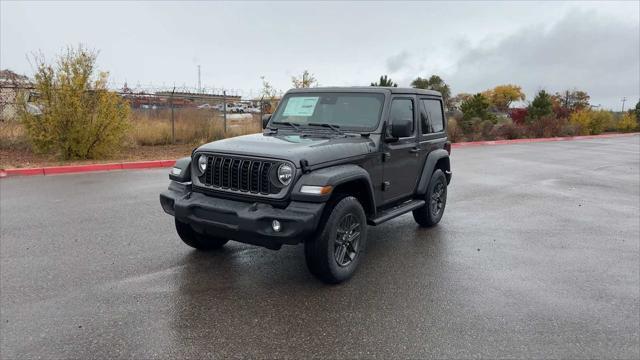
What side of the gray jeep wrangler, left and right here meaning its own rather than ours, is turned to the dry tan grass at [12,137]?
right

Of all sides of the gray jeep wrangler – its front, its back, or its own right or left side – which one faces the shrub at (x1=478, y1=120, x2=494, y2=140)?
back

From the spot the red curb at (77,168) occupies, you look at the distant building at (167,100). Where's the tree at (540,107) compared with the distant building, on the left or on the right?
right

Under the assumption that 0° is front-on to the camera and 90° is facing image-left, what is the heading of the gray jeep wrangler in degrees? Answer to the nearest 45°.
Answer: approximately 45°

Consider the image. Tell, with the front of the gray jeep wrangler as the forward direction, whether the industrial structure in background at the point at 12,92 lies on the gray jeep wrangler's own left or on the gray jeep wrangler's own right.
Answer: on the gray jeep wrangler's own right

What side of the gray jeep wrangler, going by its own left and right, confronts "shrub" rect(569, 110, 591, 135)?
back

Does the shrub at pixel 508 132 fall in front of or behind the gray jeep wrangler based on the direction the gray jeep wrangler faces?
behind

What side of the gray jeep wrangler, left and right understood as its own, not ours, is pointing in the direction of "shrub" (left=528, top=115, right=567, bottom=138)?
back

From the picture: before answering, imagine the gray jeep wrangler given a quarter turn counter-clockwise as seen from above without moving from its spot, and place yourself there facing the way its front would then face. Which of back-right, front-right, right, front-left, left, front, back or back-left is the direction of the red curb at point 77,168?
back

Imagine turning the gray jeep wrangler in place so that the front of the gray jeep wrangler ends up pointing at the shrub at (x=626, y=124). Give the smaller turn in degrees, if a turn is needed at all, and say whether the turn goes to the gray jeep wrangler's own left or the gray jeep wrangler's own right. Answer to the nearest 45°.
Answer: approximately 180°

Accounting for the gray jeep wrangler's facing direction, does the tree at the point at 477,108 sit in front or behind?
behind

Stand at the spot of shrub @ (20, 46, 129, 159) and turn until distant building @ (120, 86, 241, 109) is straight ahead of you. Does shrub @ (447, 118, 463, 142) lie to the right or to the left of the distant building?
right
